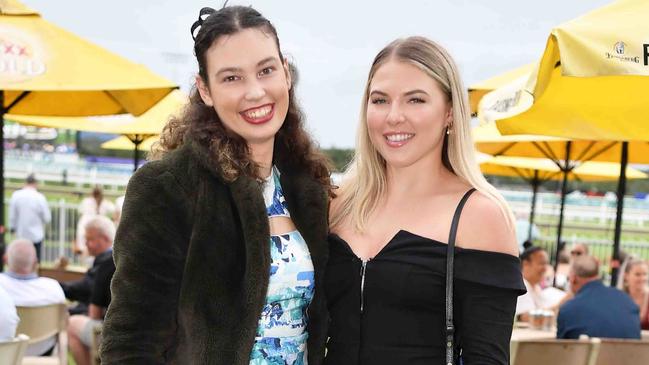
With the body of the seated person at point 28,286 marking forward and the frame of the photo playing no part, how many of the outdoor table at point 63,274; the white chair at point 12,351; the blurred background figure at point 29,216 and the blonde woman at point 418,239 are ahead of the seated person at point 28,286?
2

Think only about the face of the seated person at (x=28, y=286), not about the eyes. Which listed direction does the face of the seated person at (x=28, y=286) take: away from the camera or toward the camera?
away from the camera

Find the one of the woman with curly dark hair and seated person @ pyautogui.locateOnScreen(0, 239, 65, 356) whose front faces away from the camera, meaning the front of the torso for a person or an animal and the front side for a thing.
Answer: the seated person

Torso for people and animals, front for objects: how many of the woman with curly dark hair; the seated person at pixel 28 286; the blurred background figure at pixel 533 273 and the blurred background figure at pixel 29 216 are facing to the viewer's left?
0

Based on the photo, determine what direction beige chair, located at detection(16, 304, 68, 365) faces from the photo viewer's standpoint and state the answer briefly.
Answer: facing away from the viewer

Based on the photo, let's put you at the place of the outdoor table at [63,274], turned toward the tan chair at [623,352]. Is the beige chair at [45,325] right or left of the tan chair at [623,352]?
right

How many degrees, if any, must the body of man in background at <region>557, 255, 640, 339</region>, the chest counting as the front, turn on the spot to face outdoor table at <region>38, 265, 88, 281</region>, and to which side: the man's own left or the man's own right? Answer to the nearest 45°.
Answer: approximately 45° to the man's own left

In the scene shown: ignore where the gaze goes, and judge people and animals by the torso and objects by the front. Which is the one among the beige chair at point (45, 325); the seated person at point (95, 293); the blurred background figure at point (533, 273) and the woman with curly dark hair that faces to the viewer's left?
the seated person

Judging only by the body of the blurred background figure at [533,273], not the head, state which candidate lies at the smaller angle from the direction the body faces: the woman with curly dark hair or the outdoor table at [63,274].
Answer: the woman with curly dark hair

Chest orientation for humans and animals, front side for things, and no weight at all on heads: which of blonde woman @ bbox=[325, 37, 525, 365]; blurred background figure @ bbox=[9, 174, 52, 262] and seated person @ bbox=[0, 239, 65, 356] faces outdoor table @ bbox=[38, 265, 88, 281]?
the seated person

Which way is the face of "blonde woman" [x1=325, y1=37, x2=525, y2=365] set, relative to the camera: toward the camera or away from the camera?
toward the camera
